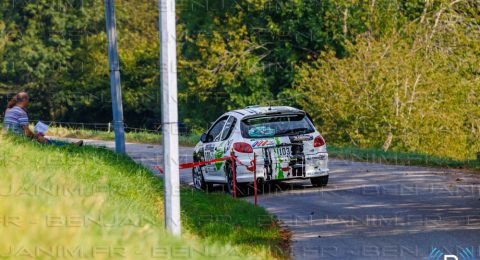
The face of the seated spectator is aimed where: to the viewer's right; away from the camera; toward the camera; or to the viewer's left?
to the viewer's right

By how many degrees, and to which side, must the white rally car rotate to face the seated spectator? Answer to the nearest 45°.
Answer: approximately 45° to its left

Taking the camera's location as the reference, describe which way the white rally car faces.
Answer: facing away from the viewer and to the left of the viewer

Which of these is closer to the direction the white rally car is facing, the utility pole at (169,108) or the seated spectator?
the seated spectator

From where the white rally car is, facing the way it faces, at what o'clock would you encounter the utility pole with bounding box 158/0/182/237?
The utility pole is roughly at 8 o'clock from the white rally car.

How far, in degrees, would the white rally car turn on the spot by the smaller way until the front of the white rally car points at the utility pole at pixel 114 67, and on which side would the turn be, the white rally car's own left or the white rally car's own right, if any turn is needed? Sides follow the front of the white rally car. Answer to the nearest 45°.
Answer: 0° — it already faces it
